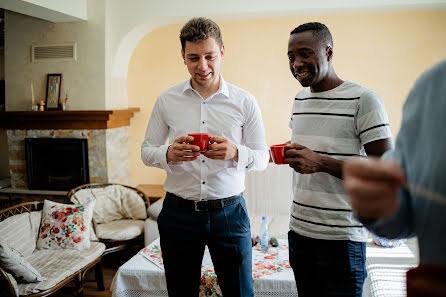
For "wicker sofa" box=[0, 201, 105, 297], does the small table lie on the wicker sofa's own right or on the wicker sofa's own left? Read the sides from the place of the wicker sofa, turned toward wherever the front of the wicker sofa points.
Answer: on the wicker sofa's own left

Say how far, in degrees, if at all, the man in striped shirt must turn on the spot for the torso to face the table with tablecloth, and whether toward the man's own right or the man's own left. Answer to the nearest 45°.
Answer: approximately 90° to the man's own right

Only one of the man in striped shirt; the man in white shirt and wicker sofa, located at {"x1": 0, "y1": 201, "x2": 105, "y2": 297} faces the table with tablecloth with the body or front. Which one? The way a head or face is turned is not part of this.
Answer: the wicker sofa

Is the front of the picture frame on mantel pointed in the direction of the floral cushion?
yes

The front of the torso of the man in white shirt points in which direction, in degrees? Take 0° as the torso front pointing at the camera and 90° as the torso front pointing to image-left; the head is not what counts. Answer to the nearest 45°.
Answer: approximately 0°

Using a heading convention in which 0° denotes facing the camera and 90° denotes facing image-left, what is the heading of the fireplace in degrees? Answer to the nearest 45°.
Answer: approximately 0°
